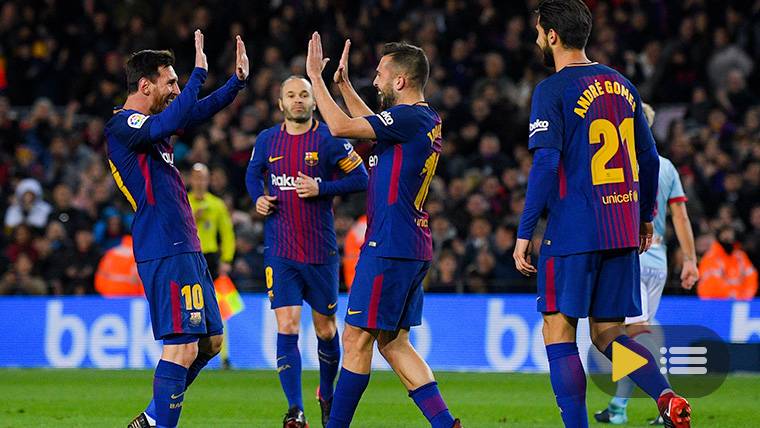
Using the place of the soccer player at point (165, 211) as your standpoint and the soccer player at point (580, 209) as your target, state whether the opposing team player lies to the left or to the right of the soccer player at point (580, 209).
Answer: left

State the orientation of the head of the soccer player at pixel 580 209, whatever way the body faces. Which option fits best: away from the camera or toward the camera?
away from the camera

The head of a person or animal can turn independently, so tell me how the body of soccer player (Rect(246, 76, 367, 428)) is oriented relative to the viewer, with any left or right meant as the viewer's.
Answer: facing the viewer

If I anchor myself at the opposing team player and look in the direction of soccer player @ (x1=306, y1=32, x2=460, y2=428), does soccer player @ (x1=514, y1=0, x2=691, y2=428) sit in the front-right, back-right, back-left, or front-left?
front-left

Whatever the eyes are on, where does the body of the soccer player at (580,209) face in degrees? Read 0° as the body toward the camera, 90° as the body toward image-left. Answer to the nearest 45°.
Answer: approximately 135°

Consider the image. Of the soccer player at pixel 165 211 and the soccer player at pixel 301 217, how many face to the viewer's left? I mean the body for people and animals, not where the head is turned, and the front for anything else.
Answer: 0

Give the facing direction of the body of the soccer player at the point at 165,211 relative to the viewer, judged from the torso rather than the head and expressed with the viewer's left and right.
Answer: facing to the right of the viewer

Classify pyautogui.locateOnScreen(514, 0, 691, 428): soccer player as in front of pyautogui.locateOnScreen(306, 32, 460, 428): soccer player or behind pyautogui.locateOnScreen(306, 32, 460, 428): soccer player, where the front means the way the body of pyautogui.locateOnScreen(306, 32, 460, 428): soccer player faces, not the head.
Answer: behind

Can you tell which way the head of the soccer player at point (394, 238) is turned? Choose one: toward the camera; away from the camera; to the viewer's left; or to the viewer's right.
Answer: to the viewer's left

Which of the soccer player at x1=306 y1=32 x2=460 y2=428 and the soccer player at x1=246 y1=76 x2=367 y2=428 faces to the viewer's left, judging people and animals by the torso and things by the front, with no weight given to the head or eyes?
the soccer player at x1=306 y1=32 x2=460 y2=428

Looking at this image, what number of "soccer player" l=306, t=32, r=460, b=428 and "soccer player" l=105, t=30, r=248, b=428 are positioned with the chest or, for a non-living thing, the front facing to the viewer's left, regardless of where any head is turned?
1

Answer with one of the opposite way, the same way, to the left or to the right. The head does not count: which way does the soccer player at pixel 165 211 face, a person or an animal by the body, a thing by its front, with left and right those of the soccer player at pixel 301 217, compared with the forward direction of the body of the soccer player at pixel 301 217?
to the left

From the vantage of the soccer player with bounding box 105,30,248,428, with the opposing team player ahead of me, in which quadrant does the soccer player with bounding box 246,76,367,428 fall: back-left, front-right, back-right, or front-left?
front-left

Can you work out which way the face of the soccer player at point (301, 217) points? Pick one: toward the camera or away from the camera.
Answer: toward the camera

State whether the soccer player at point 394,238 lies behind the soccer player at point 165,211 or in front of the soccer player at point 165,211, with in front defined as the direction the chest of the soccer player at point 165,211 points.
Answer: in front
